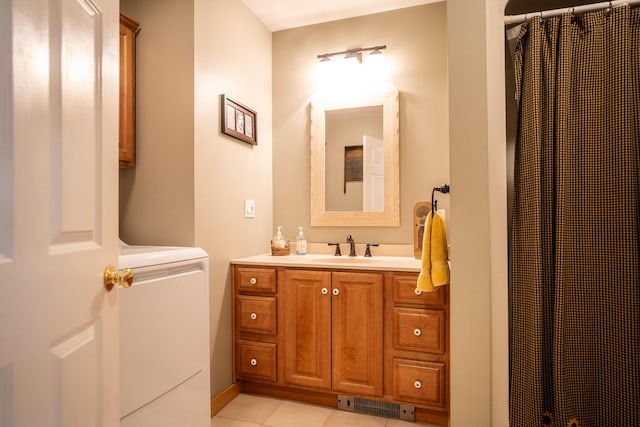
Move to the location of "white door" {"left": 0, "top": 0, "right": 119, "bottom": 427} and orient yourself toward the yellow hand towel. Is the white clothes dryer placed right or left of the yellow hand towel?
left

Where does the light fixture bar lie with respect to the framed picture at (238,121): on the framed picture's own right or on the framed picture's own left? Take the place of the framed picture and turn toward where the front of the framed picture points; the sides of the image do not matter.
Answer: on the framed picture's own left

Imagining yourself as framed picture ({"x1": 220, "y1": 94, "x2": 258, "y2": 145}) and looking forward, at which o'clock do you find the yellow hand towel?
The yellow hand towel is roughly at 12 o'clock from the framed picture.

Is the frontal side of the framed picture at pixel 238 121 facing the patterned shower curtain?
yes

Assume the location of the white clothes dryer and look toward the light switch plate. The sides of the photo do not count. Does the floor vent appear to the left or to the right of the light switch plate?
right

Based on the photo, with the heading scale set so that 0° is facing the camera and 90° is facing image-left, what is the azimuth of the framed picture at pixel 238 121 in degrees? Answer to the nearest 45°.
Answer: approximately 315°
